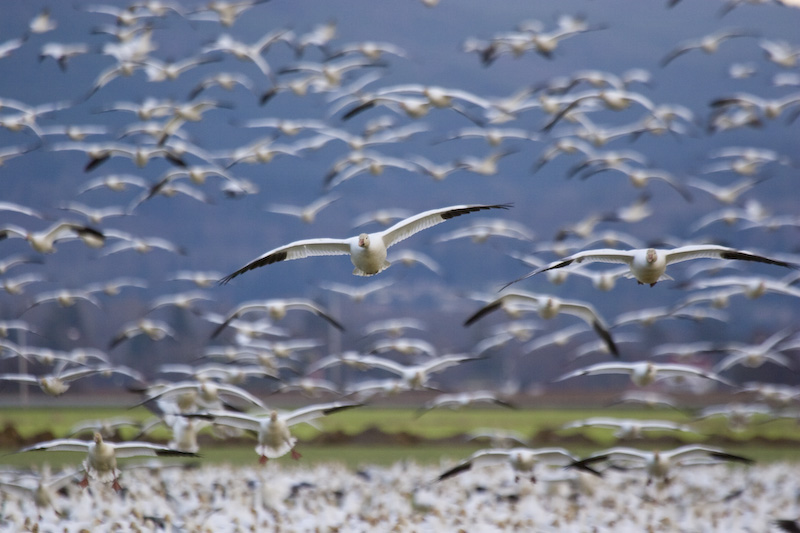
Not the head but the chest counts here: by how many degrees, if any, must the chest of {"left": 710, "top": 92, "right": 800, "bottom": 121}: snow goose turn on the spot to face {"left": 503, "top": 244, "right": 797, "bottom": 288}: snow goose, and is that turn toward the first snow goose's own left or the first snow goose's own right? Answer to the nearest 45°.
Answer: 0° — it already faces it

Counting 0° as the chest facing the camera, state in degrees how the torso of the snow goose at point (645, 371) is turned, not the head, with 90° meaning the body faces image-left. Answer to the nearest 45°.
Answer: approximately 0°

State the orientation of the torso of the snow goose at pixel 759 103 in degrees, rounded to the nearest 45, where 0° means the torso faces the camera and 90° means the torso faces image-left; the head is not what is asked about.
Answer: approximately 0°

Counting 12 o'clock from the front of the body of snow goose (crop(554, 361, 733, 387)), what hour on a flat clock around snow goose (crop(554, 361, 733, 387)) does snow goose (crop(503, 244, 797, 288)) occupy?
snow goose (crop(503, 244, 797, 288)) is roughly at 12 o'clock from snow goose (crop(554, 361, 733, 387)).

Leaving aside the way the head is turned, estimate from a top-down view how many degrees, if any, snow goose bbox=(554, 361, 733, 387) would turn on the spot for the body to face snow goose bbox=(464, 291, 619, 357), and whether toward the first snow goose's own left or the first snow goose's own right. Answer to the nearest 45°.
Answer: approximately 45° to the first snow goose's own right

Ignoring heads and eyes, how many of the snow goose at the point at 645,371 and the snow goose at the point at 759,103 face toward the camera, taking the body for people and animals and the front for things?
2
